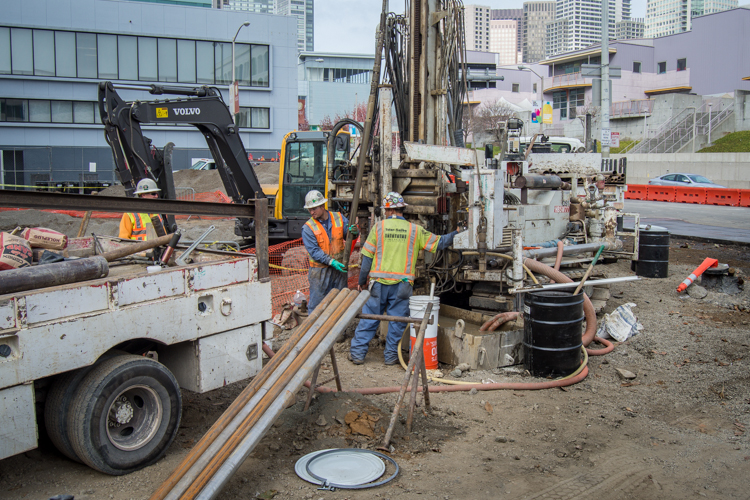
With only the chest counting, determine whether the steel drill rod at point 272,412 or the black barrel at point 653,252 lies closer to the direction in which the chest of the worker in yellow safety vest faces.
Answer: the black barrel

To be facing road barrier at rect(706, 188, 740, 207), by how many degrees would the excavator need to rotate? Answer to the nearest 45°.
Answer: approximately 180°

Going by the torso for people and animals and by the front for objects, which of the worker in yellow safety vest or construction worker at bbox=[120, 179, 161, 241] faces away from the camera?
the worker in yellow safety vest

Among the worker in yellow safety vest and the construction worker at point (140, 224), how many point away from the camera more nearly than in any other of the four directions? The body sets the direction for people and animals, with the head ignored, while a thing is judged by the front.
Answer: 1

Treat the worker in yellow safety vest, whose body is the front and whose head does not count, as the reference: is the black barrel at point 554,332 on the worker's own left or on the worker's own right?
on the worker's own right

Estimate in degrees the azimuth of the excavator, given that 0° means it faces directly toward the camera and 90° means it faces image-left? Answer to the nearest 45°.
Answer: approximately 45°

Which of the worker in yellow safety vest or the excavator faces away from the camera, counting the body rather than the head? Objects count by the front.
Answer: the worker in yellow safety vest

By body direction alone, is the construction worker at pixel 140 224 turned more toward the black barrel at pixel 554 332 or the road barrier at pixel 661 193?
the black barrel

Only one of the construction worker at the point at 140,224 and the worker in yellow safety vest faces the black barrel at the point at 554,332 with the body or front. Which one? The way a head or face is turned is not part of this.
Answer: the construction worker

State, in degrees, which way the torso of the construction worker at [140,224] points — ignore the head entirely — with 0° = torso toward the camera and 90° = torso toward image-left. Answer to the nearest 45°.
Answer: approximately 315°

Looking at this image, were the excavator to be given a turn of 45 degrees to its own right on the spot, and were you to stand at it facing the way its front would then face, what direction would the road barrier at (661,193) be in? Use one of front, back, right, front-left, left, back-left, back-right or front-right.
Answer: back-right

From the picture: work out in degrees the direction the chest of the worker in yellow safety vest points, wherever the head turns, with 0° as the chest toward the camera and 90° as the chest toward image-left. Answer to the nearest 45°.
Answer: approximately 180°
